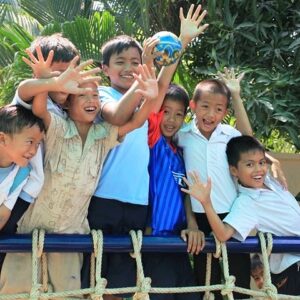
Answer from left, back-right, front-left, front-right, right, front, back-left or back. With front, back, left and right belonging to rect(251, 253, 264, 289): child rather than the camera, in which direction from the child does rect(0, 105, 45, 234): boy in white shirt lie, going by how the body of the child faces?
front-right

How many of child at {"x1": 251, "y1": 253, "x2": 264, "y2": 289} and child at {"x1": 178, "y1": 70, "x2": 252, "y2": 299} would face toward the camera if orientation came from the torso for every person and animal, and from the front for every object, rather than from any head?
2

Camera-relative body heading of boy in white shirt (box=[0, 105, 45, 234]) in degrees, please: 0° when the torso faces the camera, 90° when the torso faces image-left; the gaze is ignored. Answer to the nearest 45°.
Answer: approximately 315°

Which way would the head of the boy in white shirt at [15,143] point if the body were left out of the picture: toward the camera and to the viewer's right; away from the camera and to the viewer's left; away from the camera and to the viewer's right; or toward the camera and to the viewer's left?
toward the camera and to the viewer's right

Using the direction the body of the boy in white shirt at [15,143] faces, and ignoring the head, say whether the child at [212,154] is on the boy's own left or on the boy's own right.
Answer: on the boy's own left

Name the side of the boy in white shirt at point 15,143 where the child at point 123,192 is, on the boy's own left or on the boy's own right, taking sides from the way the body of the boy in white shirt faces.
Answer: on the boy's own left

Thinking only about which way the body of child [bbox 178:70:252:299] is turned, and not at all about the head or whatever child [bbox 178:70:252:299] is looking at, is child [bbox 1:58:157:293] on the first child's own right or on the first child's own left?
on the first child's own right

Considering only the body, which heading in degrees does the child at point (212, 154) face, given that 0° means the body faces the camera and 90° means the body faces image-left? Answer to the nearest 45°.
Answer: approximately 0°
